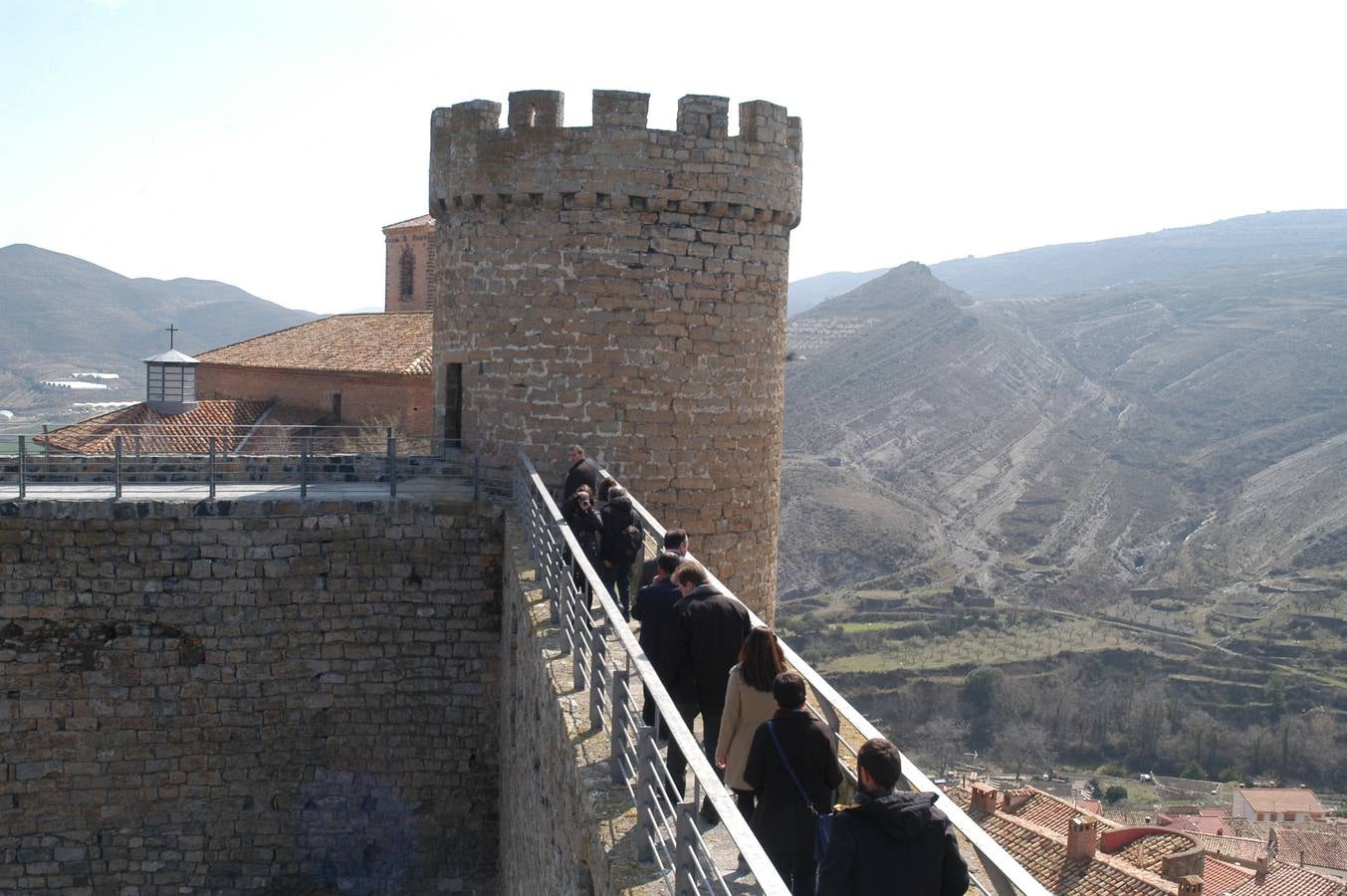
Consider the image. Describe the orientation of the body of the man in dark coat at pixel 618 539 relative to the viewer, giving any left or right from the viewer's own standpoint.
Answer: facing away from the viewer

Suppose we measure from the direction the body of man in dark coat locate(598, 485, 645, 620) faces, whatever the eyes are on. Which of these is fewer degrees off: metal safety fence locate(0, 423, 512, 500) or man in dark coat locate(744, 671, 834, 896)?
the metal safety fence

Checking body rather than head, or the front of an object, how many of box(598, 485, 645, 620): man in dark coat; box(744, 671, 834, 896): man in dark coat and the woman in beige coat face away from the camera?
3

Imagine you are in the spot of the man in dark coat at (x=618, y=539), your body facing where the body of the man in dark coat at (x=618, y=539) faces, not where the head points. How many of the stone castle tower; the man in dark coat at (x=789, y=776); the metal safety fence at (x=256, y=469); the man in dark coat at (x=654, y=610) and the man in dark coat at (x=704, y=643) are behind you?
3

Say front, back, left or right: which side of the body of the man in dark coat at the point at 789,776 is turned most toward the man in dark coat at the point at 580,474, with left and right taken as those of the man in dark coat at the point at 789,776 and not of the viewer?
front

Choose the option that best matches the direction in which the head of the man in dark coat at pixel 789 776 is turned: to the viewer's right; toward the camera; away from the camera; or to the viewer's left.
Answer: away from the camera

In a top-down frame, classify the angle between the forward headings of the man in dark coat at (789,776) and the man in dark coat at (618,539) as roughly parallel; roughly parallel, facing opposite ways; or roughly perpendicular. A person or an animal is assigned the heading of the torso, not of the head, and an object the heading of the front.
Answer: roughly parallel

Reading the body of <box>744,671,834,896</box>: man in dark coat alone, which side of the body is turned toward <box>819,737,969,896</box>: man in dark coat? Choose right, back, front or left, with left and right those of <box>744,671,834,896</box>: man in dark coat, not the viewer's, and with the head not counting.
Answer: back

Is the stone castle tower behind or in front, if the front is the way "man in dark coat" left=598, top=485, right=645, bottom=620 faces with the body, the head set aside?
in front

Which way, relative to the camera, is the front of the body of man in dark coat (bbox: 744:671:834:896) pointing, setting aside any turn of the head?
away from the camera

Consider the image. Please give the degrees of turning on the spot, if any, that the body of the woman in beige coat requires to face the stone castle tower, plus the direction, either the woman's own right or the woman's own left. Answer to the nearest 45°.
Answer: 0° — they already face it

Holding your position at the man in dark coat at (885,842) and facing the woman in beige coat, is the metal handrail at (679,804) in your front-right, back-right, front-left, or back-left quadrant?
front-left

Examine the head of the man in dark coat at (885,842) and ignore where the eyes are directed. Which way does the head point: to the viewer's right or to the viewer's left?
to the viewer's left

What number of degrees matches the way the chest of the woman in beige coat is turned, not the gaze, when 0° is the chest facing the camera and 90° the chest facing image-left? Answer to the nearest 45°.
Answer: approximately 180°

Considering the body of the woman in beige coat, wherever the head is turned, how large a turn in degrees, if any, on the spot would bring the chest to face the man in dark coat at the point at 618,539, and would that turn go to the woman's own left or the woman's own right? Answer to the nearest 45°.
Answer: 0° — they already face them

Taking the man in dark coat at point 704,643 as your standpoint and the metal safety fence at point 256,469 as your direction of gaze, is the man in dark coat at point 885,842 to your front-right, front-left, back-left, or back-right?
back-left
